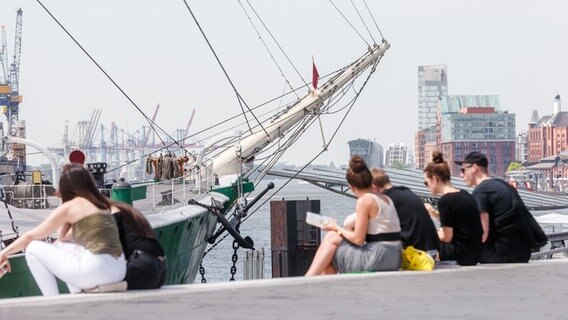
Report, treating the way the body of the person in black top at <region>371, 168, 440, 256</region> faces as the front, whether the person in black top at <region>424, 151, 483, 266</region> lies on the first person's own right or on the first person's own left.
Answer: on the first person's own right

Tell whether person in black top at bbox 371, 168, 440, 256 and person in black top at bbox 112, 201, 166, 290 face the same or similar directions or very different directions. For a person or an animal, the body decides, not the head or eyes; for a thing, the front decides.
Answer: same or similar directions

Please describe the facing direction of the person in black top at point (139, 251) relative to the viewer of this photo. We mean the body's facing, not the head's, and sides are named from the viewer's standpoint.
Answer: facing away from the viewer and to the left of the viewer

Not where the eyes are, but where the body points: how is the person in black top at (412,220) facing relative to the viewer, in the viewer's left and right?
facing away from the viewer and to the left of the viewer

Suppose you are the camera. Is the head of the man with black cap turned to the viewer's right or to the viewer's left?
to the viewer's left

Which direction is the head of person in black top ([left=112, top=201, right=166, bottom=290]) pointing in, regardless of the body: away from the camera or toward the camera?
away from the camera

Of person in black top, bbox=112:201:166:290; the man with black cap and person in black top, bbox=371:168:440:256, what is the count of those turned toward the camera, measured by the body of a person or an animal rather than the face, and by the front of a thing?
0

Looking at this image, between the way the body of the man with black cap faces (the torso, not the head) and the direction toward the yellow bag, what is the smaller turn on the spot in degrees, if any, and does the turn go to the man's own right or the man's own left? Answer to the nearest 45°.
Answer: approximately 45° to the man's own left

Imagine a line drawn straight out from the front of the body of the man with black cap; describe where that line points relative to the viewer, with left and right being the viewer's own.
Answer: facing to the left of the viewer

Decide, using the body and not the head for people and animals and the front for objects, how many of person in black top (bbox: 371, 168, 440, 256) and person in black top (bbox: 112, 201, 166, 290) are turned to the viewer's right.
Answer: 0

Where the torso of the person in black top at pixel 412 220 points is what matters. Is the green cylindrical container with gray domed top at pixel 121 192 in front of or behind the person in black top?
in front

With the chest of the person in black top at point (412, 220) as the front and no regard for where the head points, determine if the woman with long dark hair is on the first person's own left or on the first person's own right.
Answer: on the first person's own left
